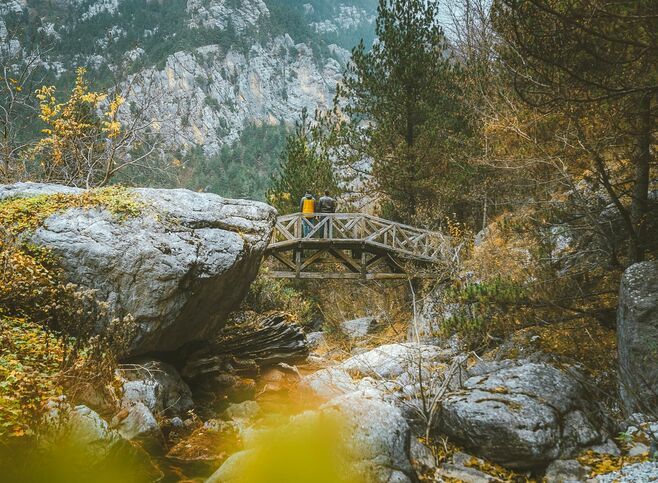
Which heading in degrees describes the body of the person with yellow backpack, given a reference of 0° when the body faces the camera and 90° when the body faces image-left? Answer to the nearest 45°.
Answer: approximately 180°

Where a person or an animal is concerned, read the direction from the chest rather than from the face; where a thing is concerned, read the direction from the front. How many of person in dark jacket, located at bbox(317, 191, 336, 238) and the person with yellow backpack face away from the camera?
2

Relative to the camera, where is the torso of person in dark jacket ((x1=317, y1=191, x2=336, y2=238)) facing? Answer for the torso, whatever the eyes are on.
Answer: away from the camera

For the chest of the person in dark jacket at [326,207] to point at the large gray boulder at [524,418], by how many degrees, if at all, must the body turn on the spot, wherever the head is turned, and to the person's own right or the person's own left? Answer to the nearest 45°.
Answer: approximately 180°

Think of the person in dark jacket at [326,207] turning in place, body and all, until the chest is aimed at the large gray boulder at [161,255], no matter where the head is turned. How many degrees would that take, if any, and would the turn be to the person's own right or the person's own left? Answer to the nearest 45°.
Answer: approximately 180°

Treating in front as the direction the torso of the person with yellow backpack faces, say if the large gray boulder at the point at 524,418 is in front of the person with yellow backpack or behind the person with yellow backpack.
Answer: behind

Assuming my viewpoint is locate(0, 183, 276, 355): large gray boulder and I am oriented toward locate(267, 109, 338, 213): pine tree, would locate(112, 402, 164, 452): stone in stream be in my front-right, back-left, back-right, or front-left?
back-right

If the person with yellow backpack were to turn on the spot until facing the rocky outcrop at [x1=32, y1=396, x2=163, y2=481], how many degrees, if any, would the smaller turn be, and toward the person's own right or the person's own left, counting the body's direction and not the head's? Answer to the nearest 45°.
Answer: approximately 180°
